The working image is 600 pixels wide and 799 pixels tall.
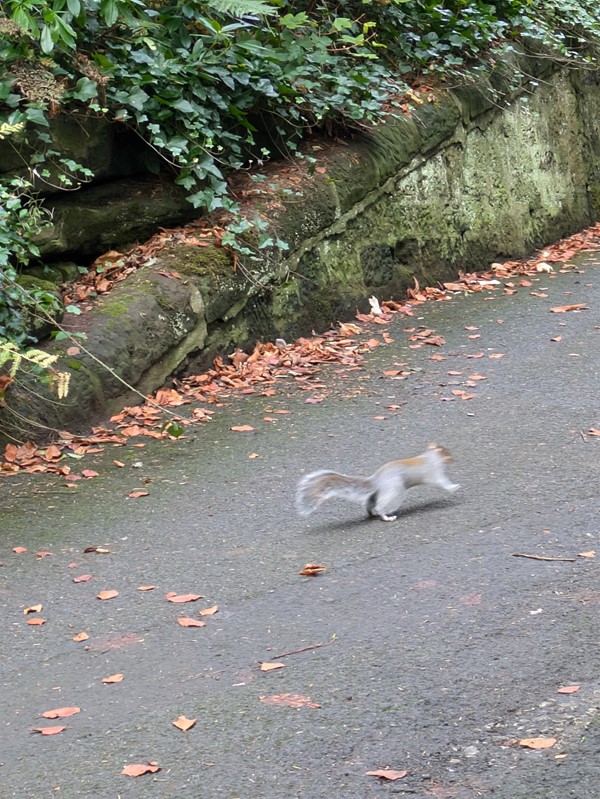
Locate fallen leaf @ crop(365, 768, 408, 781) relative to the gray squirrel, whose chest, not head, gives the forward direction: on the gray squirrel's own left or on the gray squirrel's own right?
on the gray squirrel's own right

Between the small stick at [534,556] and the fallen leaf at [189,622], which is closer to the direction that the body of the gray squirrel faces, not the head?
the small stick

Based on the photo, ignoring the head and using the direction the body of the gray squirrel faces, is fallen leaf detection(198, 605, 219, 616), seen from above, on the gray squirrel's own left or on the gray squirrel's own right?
on the gray squirrel's own right

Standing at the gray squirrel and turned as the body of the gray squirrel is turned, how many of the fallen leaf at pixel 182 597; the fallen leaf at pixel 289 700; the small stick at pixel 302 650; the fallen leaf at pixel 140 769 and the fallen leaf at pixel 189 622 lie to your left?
0

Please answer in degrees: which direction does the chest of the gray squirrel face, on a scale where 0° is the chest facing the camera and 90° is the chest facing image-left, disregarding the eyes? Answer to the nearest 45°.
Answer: approximately 270°

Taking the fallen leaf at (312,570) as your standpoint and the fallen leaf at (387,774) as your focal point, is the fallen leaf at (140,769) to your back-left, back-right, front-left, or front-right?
front-right

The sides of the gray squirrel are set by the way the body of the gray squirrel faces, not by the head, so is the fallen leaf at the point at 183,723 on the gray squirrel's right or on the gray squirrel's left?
on the gray squirrel's right

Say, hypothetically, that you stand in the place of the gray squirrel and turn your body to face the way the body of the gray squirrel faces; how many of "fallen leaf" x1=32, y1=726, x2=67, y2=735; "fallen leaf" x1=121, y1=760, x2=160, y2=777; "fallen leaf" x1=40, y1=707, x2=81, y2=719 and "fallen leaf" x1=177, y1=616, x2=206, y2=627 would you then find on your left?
0

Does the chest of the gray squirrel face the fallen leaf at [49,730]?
no

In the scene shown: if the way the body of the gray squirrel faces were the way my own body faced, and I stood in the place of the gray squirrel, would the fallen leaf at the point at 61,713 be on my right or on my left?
on my right

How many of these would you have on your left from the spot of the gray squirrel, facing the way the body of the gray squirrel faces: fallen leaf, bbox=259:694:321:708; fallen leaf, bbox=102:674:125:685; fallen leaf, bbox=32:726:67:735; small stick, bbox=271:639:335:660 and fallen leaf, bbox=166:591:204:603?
0

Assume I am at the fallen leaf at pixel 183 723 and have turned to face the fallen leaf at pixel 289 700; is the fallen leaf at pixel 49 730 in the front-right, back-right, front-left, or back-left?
back-left

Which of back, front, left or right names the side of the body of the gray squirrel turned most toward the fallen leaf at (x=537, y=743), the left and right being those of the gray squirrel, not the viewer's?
right

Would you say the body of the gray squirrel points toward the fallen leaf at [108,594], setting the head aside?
no

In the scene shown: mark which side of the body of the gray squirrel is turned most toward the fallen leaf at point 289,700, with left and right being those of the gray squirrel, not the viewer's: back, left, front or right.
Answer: right

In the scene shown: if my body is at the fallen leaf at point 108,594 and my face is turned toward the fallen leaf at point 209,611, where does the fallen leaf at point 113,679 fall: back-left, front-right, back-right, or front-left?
front-right
